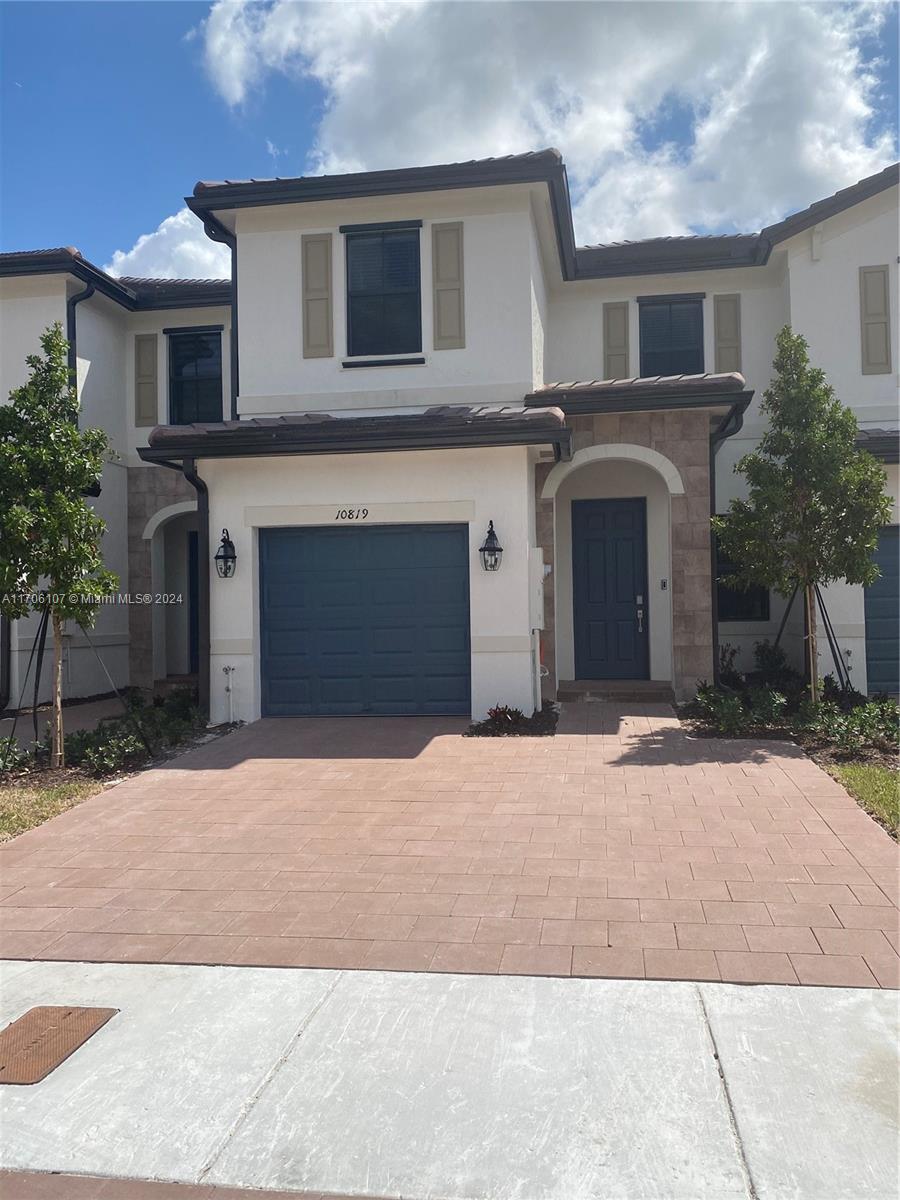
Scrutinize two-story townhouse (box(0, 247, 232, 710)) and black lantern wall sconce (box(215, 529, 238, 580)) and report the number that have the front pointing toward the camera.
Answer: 2

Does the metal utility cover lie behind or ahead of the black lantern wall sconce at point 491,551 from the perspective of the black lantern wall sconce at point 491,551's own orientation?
ahead

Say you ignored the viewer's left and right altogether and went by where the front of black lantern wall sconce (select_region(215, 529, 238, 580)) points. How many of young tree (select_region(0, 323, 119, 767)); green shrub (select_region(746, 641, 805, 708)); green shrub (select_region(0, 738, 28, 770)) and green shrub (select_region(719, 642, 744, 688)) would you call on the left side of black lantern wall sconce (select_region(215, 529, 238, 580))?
2

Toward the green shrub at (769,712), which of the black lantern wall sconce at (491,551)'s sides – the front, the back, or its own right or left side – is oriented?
left

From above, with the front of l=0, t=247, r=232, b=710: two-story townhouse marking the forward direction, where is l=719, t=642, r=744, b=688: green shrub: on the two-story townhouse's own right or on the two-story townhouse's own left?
on the two-story townhouse's own left

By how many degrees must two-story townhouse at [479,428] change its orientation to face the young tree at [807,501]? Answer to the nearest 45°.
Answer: approximately 45° to its left

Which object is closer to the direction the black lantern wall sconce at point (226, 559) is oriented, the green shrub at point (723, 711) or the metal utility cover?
the metal utility cover

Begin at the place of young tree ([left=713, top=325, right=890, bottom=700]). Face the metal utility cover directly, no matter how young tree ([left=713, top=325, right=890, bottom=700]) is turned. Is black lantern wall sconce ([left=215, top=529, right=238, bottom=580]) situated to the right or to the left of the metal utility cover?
right

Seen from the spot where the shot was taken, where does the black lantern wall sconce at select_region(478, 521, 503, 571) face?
facing the viewer

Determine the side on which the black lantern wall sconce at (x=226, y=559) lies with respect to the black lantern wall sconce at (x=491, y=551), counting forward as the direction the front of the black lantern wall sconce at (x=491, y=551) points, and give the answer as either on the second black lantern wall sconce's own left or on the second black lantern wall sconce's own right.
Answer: on the second black lantern wall sconce's own right

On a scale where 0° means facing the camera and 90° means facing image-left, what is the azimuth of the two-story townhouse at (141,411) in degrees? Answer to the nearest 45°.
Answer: approximately 0°

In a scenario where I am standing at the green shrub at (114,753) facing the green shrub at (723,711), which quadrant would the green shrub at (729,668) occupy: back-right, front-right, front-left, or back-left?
front-left

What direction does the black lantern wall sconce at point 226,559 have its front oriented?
toward the camera

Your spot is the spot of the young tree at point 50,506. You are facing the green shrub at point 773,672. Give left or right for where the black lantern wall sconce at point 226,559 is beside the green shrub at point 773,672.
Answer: left

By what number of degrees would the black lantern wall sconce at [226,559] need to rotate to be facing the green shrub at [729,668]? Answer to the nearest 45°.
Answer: approximately 90° to its left
